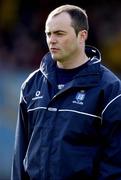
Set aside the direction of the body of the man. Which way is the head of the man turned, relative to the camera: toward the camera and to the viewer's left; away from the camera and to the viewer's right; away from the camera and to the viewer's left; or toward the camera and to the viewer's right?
toward the camera and to the viewer's left

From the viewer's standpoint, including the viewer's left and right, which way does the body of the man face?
facing the viewer and to the left of the viewer
